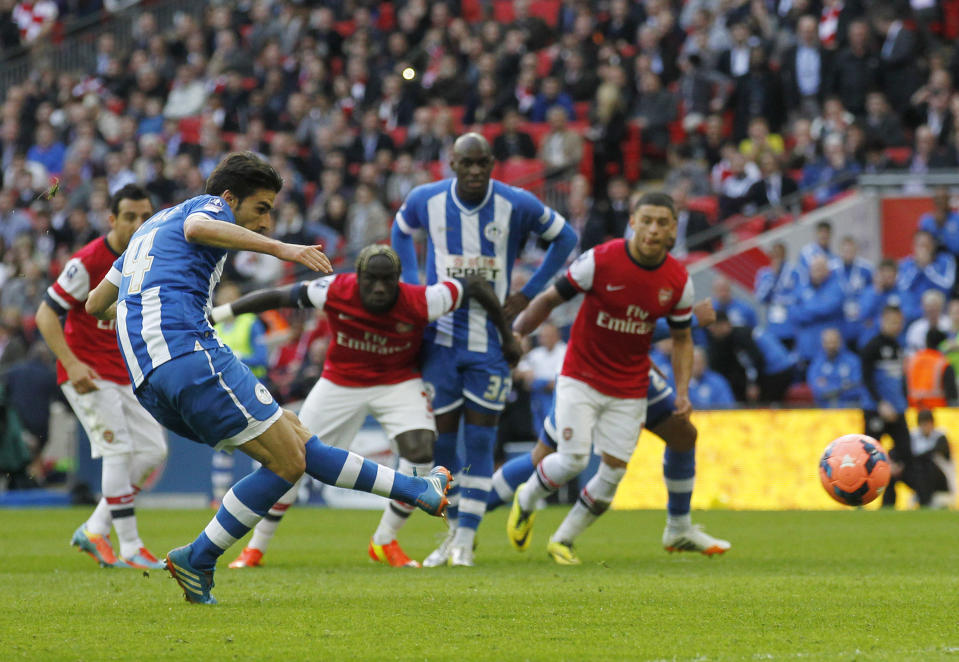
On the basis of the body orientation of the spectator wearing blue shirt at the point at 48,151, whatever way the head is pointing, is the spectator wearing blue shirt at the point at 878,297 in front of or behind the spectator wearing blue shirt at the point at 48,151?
in front

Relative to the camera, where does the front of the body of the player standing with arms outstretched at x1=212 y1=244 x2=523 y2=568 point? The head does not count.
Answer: toward the camera

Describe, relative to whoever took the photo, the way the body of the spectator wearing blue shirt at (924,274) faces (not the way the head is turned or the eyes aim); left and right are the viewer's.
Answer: facing the viewer

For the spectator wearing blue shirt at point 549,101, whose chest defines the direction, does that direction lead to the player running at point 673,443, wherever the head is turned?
yes

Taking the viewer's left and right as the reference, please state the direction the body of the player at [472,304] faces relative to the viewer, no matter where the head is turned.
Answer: facing the viewer

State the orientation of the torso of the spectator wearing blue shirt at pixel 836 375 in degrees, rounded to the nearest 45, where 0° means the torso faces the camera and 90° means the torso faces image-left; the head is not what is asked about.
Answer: approximately 0°

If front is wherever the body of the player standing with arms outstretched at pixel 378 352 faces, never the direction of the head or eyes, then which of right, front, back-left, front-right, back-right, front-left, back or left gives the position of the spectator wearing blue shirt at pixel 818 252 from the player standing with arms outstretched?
back-left

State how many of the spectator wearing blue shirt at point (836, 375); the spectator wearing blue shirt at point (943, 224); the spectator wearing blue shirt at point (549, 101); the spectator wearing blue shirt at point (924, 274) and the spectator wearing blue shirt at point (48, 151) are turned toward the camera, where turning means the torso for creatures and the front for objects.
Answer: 5

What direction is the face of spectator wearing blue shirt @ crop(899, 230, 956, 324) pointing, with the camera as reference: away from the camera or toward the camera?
toward the camera

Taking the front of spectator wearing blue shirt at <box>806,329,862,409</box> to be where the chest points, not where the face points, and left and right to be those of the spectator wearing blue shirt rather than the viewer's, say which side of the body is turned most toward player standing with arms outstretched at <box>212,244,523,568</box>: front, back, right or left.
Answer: front

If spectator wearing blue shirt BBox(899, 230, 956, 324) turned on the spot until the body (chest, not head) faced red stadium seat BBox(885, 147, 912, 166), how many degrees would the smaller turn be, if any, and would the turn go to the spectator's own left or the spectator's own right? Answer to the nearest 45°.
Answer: approximately 180°

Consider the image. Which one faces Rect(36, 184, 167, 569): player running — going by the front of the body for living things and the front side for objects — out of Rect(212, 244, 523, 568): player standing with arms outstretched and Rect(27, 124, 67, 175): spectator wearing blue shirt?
the spectator wearing blue shirt

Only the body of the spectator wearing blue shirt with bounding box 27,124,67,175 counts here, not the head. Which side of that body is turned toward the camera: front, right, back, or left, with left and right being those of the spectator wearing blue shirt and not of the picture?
front

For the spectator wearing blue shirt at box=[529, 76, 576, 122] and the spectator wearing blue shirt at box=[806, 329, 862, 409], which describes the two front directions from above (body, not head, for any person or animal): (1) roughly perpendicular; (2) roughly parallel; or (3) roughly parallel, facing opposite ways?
roughly parallel

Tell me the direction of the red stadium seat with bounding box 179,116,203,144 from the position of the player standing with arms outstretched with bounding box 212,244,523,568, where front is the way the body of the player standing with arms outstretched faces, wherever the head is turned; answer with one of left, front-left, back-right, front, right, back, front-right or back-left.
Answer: back

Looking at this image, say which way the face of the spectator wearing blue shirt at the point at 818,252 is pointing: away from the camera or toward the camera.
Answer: toward the camera

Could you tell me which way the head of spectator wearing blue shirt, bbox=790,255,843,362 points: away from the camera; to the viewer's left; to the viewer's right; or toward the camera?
toward the camera

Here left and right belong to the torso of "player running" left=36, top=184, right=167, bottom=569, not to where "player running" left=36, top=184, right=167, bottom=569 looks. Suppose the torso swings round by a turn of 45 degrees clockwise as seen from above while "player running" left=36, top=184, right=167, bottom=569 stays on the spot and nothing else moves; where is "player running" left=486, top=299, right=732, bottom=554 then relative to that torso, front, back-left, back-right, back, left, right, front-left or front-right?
left

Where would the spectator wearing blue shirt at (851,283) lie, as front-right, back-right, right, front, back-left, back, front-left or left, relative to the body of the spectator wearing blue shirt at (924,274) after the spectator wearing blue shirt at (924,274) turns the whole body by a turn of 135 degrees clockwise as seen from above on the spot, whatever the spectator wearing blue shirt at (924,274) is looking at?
front-left
